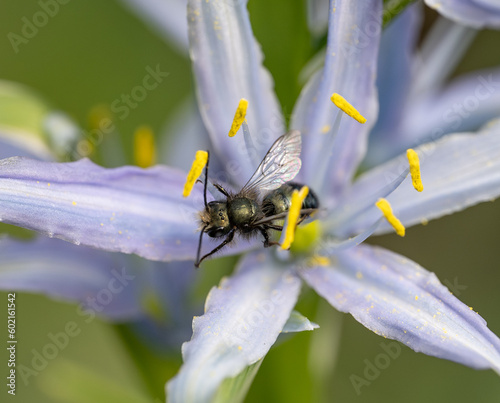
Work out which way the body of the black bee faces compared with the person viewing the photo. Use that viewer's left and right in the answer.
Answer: facing to the left of the viewer
